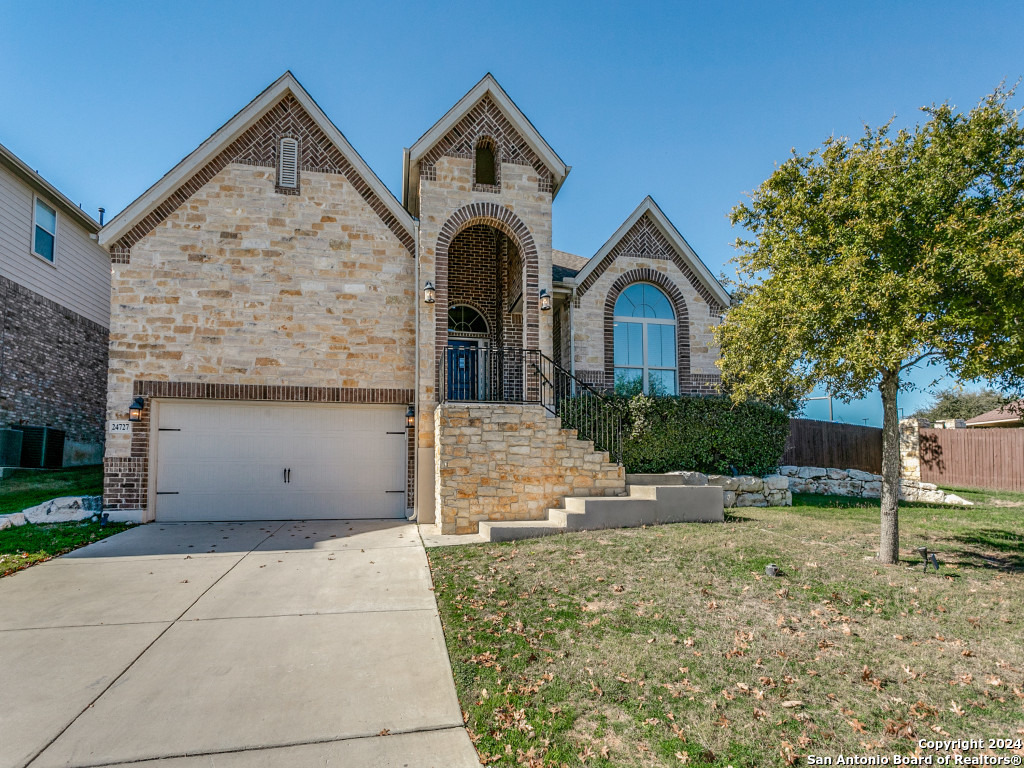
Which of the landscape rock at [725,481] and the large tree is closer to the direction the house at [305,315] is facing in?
the large tree

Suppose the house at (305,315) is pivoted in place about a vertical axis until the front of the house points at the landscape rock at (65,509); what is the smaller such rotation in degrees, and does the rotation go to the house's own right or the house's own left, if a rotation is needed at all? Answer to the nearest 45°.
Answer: approximately 90° to the house's own right

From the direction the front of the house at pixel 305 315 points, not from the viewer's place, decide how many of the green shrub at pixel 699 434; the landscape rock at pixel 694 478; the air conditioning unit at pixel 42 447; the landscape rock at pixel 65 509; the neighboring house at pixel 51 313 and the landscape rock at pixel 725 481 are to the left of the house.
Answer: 3

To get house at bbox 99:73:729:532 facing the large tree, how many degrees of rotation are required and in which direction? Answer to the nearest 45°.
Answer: approximately 45° to its left

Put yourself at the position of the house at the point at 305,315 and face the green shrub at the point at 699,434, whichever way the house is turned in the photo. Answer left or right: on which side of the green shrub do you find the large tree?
right

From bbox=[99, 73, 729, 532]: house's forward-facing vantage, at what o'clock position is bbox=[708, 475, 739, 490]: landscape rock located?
The landscape rock is roughly at 9 o'clock from the house.

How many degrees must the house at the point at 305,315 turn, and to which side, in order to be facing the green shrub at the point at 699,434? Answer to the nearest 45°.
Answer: approximately 90° to its left

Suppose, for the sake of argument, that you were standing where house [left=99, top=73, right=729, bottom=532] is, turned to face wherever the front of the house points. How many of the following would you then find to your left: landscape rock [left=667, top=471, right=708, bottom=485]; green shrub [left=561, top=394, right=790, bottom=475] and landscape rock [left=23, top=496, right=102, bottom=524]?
2

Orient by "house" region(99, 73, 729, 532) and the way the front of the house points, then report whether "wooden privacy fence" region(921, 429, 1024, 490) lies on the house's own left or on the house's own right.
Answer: on the house's own left

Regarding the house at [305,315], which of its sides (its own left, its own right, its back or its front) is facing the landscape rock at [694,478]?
left

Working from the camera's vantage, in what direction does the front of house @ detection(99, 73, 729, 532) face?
facing the viewer

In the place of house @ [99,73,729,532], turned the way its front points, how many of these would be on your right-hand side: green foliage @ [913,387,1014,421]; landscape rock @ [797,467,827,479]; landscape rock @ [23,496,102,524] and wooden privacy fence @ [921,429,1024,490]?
1

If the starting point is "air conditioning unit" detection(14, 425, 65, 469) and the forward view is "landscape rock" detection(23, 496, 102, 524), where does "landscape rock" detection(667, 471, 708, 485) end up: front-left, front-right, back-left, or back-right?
front-left

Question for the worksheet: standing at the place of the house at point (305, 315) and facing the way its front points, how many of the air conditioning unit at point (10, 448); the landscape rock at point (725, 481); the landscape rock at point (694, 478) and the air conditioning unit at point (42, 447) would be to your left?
2
